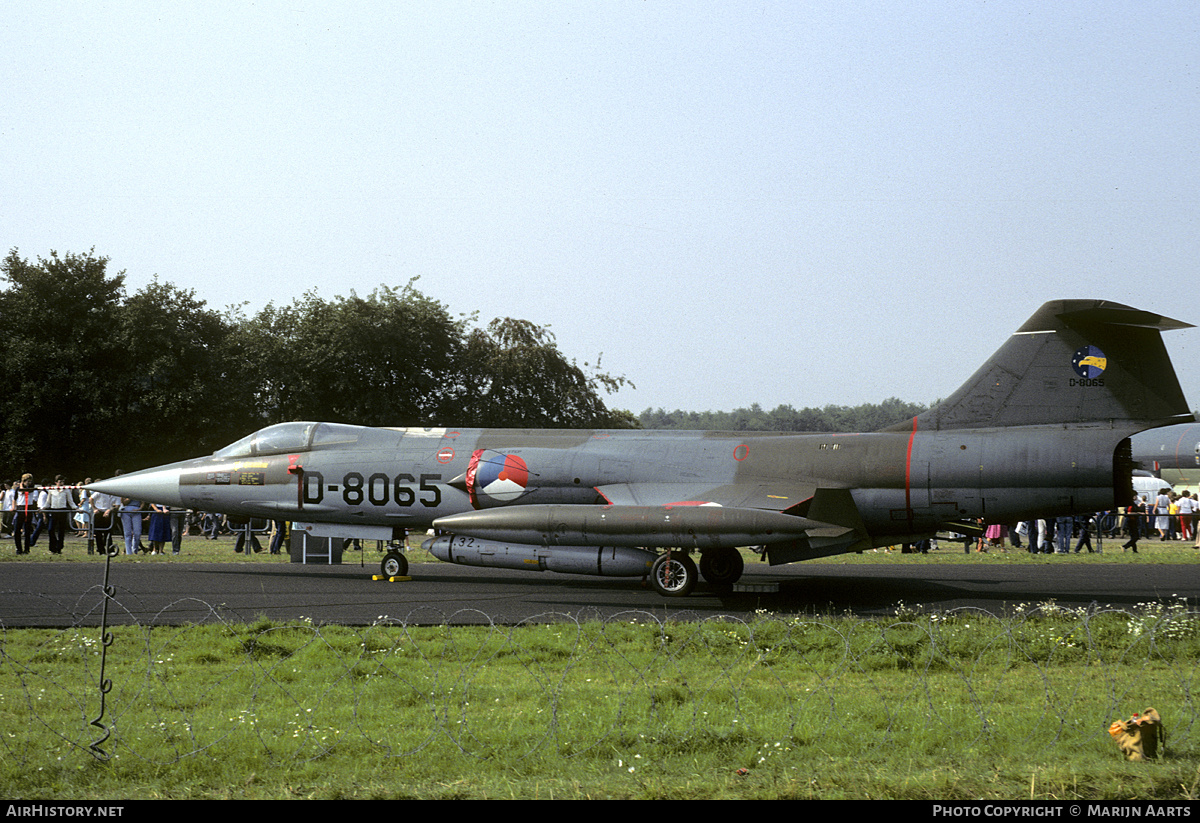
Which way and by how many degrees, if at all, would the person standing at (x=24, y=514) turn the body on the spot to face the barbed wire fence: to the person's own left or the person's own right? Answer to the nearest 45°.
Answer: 0° — they already face it

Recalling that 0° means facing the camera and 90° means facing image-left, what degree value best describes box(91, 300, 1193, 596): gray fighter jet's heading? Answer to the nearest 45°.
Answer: approximately 90°

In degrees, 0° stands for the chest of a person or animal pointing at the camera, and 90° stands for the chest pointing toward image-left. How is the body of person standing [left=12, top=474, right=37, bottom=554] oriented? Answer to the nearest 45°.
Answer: approximately 0°
